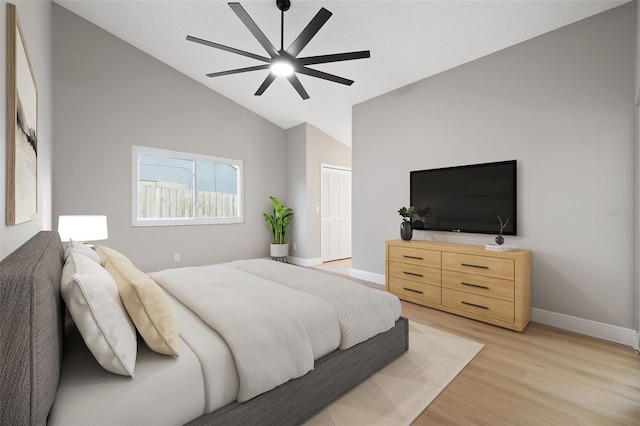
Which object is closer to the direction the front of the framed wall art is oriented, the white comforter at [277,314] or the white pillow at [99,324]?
the white comforter

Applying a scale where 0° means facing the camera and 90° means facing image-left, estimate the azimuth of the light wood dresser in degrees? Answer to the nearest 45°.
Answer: approximately 45°

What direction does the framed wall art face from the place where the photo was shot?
facing to the right of the viewer

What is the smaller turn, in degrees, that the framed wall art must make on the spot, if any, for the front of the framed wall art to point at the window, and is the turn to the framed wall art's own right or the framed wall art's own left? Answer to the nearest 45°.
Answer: approximately 45° to the framed wall art's own left

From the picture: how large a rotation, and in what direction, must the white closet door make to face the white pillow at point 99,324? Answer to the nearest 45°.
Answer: approximately 45° to its right

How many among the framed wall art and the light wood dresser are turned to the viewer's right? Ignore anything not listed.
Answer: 1

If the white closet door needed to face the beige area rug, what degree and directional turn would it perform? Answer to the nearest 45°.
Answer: approximately 45° to its right

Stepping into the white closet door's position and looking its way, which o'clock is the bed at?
The bed is roughly at 2 o'clock from the white closet door.

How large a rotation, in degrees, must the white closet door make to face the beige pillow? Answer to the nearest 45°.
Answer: approximately 45° to its right
